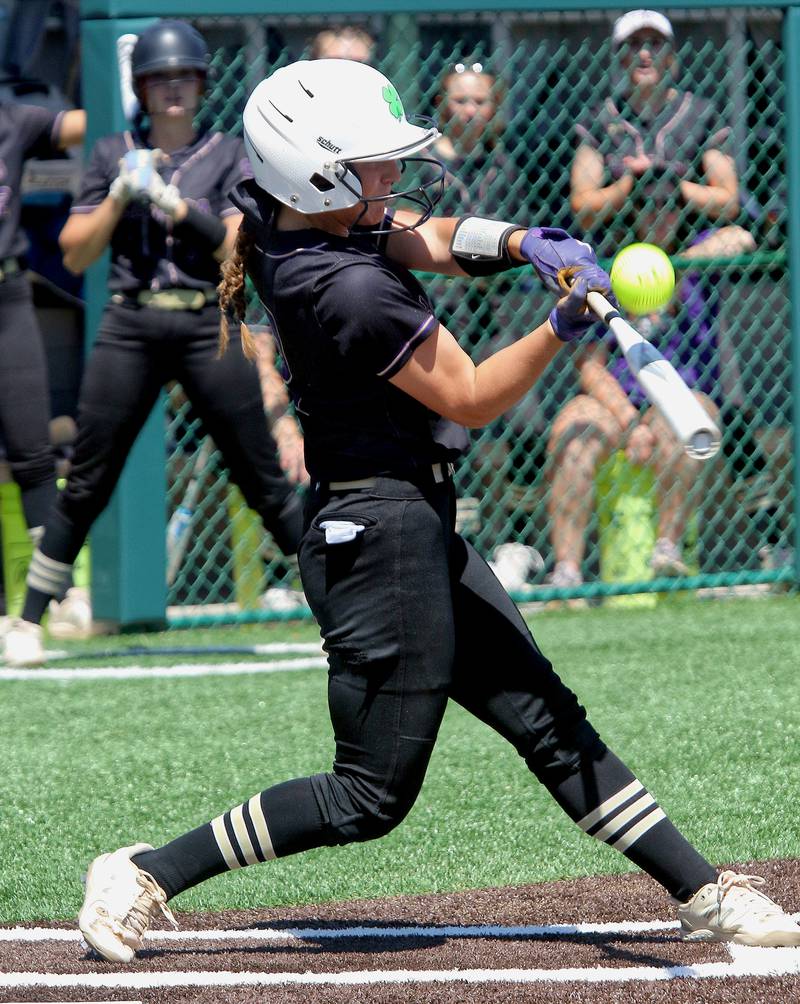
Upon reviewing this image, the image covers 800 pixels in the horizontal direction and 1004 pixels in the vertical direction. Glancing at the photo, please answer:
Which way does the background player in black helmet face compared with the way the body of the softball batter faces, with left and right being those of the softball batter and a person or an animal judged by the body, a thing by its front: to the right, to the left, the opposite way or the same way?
to the right

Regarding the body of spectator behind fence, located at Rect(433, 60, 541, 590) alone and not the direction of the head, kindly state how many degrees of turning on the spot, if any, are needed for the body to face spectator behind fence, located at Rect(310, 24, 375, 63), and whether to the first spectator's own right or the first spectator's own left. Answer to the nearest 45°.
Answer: approximately 90° to the first spectator's own right

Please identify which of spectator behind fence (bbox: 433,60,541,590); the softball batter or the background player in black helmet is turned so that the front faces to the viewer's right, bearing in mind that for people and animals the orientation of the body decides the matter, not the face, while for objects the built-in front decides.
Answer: the softball batter

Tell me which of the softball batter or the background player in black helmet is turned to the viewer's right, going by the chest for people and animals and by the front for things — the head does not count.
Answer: the softball batter

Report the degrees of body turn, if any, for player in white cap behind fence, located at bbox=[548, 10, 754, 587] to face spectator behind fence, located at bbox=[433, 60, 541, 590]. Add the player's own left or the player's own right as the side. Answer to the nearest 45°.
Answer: approximately 90° to the player's own right

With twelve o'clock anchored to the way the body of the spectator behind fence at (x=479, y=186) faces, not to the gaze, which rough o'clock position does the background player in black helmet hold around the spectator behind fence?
The background player in black helmet is roughly at 1 o'clock from the spectator behind fence.

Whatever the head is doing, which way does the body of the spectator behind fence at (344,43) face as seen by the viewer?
toward the camera

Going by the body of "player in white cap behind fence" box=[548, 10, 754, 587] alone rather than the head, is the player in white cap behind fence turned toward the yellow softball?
yes

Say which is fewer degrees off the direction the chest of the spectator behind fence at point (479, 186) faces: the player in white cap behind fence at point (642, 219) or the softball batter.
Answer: the softball batter

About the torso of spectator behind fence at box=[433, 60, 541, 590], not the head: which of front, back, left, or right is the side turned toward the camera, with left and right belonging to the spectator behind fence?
front

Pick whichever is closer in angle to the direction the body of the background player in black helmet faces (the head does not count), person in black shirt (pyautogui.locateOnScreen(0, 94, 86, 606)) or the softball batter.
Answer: the softball batter

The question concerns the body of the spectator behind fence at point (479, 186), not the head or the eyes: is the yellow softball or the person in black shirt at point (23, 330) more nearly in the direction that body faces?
the yellow softball

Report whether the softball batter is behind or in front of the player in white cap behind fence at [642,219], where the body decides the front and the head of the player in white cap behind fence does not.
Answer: in front

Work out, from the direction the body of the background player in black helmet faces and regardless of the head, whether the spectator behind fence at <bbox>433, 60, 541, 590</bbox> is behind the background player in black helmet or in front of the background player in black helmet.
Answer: behind

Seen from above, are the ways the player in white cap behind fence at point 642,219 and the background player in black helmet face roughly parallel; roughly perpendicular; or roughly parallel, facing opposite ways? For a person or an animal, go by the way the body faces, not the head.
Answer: roughly parallel

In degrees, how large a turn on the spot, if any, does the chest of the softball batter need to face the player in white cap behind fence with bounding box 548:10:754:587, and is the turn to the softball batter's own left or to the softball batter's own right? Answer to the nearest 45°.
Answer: approximately 90° to the softball batter's own left

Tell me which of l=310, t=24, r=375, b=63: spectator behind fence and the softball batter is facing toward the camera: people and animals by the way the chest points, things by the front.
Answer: the spectator behind fence

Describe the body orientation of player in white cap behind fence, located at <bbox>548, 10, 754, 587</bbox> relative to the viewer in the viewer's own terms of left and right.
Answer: facing the viewer
